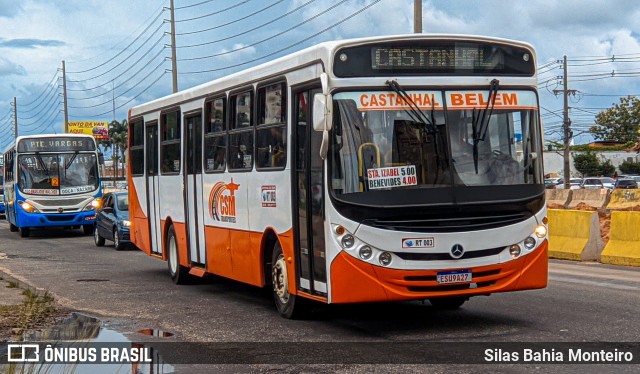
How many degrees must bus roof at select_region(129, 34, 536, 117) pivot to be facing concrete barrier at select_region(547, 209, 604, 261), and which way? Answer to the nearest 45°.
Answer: approximately 90° to its left

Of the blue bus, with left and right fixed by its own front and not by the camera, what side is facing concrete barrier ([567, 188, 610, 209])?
left

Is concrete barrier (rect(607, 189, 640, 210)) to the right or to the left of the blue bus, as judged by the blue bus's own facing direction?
on its left

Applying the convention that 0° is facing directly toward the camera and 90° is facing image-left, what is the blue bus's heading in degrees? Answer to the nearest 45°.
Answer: approximately 0°

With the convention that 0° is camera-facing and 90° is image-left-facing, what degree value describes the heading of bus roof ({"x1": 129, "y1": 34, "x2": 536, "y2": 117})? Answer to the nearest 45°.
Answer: approximately 315°

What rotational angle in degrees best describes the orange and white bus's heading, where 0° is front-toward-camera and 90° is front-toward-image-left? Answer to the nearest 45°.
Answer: approximately 315°

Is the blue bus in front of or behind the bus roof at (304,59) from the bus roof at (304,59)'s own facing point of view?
behind

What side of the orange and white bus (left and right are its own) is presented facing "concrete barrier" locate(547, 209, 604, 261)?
left

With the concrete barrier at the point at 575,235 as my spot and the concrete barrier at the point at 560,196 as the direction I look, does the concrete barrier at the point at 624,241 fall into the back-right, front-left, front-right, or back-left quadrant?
back-right

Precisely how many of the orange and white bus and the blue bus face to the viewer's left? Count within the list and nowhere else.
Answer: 0
